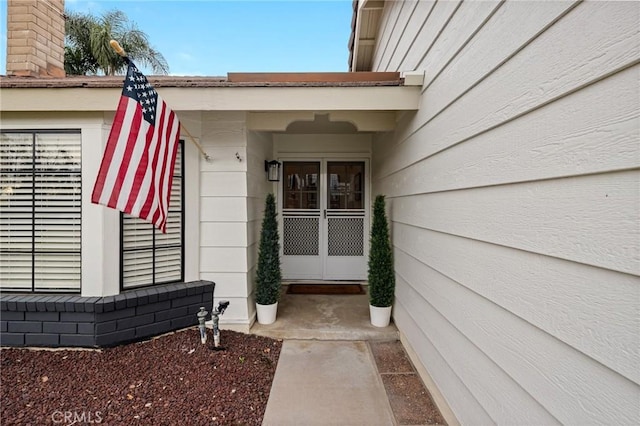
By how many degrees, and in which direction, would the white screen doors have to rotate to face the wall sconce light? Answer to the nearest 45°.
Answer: approximately 45° to its right

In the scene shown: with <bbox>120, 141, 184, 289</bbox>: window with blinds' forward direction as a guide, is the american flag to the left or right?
on its right

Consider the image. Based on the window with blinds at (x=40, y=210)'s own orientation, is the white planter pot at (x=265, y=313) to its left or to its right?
on its left

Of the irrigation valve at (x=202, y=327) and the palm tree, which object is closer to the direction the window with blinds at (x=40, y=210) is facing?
the irrigation valve

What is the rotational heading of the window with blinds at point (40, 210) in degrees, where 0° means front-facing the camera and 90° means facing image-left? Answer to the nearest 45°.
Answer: approximately 0°

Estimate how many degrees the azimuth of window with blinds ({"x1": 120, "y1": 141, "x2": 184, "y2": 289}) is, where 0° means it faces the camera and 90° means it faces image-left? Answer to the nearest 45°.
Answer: approximately 315°

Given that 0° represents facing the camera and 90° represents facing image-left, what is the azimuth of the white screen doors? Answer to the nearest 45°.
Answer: approximately 0°

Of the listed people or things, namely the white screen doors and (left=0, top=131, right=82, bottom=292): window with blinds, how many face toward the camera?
2

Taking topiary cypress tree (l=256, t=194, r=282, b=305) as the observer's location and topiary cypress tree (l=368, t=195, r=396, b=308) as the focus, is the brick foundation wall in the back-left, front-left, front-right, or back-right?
back-right
